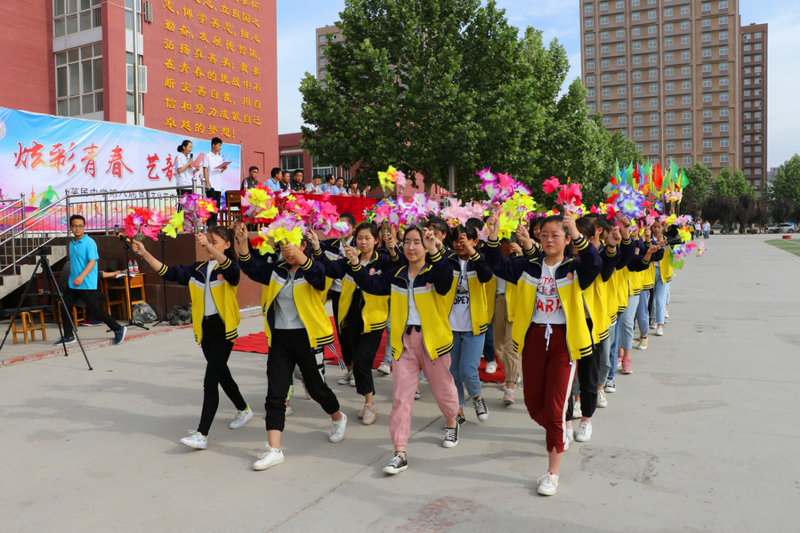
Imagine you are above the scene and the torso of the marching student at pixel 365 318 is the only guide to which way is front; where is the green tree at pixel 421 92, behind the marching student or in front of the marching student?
behind

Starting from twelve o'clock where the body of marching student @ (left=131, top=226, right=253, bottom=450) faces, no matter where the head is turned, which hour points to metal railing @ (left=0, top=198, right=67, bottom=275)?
The metal railing is roughly at 4 o'clock from the marching student.

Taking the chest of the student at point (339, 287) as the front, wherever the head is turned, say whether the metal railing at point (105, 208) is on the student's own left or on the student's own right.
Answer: on the student's own right

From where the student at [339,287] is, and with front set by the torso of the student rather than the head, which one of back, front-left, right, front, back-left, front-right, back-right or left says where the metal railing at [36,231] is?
right

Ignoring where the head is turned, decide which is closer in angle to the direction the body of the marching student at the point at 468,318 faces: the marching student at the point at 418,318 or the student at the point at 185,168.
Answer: the marching student
